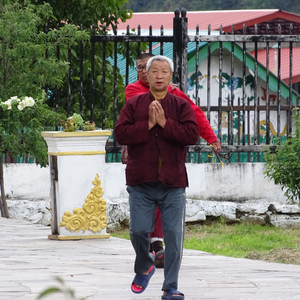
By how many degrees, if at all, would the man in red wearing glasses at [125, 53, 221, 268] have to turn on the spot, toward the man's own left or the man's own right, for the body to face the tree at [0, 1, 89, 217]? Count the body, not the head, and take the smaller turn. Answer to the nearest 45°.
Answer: approximately 135° to the man's own right

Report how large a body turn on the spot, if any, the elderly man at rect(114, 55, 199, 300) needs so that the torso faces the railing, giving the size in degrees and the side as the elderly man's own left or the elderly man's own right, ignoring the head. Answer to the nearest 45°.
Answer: approximately 180°

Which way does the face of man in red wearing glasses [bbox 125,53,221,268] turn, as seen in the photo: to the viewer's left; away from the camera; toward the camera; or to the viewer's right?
toward the camera

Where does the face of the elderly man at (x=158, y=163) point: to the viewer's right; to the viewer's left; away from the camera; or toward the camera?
toward the camera

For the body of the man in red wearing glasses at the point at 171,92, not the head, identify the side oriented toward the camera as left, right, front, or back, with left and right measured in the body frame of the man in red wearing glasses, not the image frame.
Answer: front

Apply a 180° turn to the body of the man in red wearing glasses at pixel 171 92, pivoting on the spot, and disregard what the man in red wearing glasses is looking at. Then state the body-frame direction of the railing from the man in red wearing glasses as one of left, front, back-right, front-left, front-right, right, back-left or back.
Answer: front

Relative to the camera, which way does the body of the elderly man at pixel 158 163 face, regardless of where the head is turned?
toward the camera

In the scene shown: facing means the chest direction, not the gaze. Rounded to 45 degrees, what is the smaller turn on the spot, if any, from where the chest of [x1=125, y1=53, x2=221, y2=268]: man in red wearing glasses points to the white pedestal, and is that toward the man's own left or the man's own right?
approximately 135° to the man's own right

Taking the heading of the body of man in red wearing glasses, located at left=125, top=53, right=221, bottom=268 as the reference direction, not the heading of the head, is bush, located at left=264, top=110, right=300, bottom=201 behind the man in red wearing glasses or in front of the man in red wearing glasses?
behind

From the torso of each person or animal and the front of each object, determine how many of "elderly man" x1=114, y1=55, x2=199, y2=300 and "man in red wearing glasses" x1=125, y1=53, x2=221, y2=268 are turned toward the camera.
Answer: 2

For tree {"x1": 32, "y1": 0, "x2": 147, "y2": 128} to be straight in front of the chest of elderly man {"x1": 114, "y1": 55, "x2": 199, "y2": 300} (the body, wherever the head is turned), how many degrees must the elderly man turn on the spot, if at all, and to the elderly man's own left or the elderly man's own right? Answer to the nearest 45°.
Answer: approximately 180°

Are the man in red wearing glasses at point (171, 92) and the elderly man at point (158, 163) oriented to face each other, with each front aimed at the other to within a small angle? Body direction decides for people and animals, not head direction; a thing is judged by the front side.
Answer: no

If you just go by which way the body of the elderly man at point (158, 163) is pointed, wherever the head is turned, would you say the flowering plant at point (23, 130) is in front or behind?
behind

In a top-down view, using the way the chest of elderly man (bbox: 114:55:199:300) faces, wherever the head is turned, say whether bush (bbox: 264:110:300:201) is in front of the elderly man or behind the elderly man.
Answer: behind

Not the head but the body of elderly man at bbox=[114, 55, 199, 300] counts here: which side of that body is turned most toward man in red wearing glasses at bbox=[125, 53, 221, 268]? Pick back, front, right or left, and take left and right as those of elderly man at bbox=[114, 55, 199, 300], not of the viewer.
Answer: back

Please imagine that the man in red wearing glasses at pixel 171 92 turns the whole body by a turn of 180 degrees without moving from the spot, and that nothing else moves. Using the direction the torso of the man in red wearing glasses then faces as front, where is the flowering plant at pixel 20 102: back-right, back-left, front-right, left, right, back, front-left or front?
front-left

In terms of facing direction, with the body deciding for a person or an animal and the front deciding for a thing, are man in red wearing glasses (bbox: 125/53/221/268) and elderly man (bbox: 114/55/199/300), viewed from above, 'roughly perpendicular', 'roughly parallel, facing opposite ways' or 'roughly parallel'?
roughly parallel
